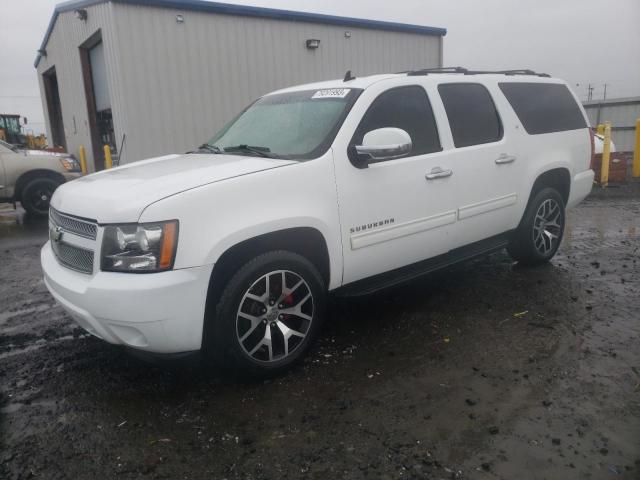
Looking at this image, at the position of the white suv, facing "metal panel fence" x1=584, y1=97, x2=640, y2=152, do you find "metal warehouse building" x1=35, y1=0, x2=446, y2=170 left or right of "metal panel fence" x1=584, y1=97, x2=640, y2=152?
left

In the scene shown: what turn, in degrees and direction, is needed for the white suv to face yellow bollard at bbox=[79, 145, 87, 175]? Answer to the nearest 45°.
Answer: approximately 90° to its right

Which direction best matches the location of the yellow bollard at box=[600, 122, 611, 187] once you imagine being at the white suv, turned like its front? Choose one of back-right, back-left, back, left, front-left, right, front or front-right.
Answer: back

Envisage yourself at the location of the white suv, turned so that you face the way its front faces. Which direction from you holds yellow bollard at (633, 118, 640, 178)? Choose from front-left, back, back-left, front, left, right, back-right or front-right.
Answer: back

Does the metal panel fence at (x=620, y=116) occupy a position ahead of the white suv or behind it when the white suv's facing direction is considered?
behind

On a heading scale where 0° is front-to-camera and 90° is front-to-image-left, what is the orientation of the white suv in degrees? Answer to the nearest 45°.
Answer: approximately 45°
